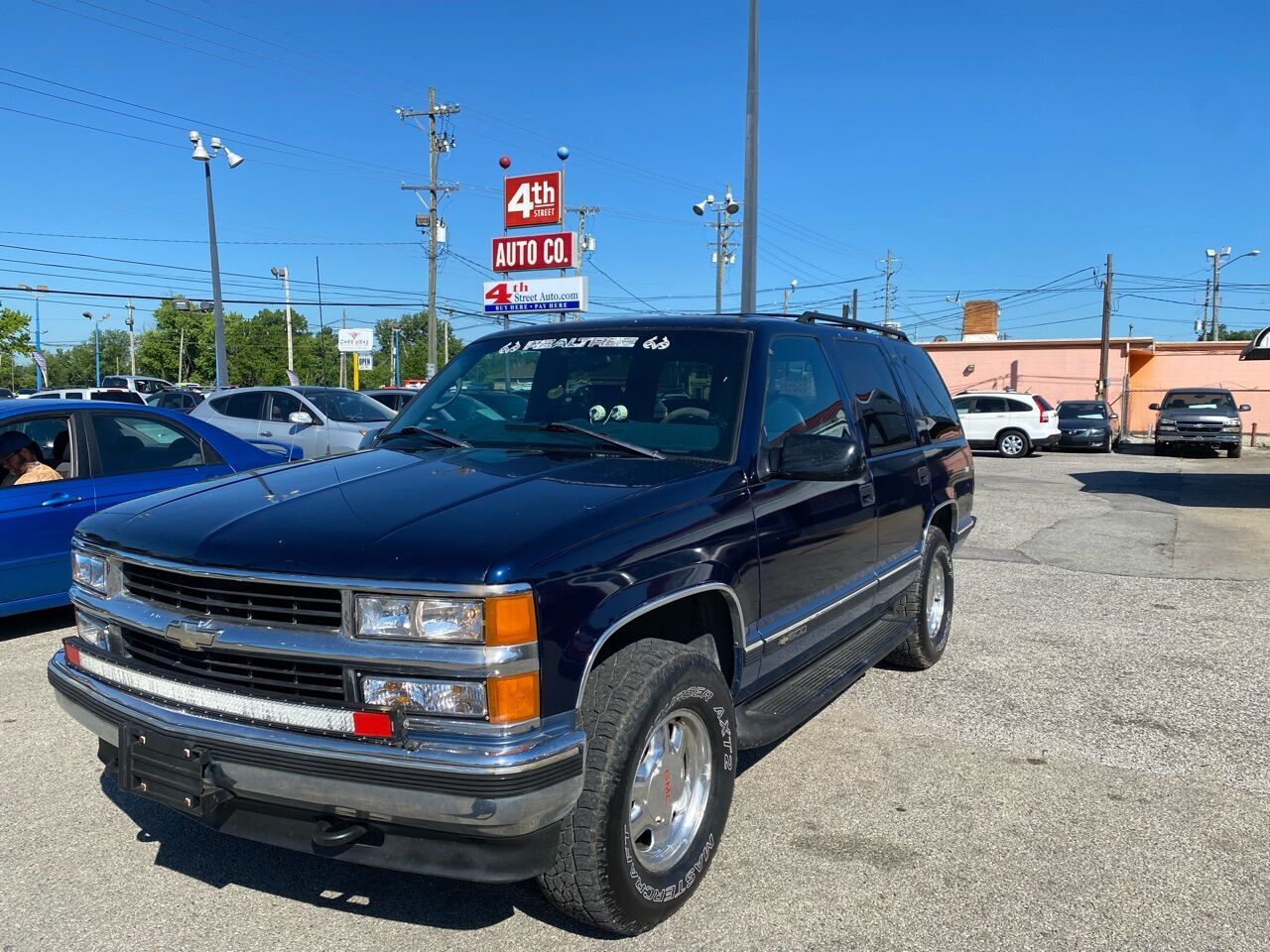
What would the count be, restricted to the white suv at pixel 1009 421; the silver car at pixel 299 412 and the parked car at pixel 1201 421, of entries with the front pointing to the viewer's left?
1

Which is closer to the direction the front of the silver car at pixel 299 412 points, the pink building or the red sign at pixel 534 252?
the pink building

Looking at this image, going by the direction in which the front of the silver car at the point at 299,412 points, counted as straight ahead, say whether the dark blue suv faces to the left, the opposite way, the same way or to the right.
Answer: to the right

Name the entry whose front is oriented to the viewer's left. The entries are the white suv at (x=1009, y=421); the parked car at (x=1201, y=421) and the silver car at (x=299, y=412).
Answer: the white suv

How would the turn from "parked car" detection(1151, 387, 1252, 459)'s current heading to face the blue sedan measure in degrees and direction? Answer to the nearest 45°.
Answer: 0° — it already faces it

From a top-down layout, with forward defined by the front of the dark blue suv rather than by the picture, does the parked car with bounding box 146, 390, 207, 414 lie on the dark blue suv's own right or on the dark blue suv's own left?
on the dark blue suv's own right

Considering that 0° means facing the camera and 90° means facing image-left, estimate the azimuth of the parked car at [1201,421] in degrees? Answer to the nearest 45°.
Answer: approximately 0°

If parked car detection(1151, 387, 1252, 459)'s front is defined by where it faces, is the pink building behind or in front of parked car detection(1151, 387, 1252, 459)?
behind

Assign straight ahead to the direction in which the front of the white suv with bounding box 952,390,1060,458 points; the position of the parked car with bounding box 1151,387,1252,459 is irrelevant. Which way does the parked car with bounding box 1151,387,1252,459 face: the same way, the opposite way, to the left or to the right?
to the left

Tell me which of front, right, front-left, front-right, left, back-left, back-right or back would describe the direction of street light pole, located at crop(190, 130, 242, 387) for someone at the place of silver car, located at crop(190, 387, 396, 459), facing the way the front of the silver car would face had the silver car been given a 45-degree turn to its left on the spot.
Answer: left

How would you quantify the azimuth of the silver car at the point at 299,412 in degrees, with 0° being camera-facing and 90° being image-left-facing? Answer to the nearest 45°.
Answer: approximately 315°

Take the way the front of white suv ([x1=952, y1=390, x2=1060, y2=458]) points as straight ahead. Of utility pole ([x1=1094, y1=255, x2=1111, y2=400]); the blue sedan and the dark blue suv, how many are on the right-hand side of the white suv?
1

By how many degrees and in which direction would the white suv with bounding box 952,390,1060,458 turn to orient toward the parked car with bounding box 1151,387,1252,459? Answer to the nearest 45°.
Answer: approximately 180°

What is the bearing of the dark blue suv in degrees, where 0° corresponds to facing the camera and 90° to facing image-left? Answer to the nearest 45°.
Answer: approximately 45°

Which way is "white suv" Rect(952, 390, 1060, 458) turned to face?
to the viewer's left

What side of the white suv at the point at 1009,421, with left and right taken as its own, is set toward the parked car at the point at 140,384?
front
